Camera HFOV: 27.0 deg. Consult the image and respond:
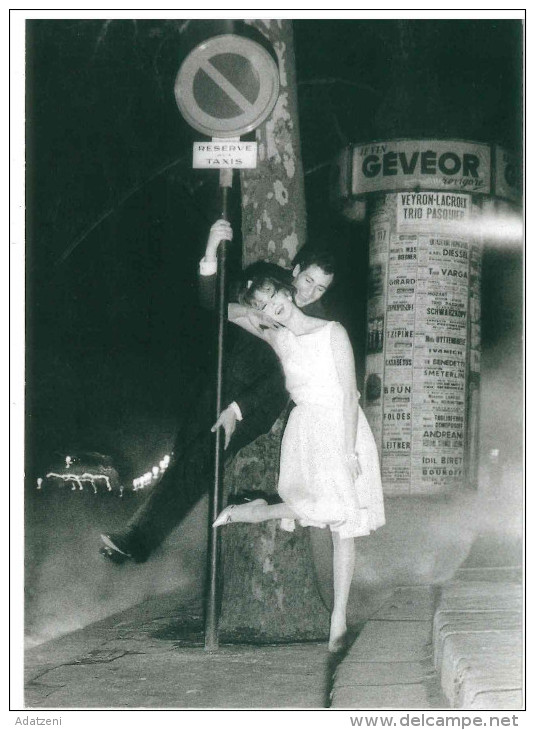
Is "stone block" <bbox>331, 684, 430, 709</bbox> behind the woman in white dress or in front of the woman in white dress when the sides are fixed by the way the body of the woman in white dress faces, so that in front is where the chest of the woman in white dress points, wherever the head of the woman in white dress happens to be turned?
in front

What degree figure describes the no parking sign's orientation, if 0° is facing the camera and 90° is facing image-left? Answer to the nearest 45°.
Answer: approximately 0°

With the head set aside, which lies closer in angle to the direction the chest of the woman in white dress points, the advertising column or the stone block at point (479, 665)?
the stone block

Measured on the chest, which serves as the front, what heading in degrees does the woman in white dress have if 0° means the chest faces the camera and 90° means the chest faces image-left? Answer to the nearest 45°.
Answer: approximately 0°

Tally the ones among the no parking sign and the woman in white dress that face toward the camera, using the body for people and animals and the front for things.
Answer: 2

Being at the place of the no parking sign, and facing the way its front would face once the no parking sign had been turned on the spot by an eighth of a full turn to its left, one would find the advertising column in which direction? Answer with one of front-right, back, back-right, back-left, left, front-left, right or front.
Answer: left
